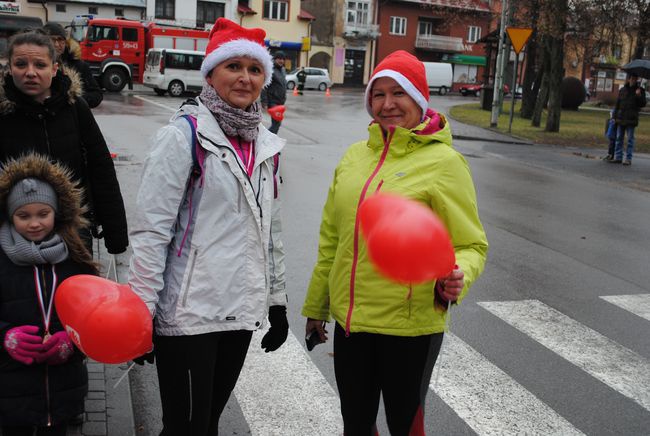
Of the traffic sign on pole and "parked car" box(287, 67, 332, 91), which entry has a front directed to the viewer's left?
the parked car

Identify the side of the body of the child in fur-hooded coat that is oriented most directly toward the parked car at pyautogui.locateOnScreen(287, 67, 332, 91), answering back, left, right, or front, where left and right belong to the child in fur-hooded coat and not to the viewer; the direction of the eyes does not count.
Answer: back

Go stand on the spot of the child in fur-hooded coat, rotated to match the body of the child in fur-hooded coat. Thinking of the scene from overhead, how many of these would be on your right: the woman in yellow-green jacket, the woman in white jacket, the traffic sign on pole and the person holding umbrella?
0

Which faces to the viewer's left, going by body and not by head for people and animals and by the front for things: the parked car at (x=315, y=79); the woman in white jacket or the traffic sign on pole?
the parked car

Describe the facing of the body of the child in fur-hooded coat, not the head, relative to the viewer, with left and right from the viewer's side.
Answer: facing the viewer

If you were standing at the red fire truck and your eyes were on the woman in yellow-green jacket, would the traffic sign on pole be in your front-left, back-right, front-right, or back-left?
front-left

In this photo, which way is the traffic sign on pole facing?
toward the camera

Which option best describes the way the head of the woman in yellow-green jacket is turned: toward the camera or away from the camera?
toward the camera

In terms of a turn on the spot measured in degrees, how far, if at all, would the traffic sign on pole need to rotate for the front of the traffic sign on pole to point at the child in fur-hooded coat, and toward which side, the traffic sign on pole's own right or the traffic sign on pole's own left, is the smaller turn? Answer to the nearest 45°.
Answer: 0° — it already faces them

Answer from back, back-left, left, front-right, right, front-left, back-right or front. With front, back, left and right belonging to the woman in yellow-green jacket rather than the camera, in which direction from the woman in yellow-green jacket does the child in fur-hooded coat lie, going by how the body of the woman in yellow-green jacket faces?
front-right

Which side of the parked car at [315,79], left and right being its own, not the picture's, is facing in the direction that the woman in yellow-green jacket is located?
left

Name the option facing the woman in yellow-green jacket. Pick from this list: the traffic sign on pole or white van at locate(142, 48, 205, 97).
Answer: the traffic sign on pole

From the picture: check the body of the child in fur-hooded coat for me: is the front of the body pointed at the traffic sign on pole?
no
